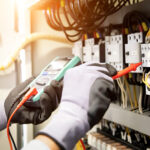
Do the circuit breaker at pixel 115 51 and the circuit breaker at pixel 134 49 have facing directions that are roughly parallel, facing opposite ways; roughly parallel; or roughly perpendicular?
roughly parallel

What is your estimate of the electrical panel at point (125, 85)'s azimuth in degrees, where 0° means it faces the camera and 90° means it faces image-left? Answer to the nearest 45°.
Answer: approximately 45°

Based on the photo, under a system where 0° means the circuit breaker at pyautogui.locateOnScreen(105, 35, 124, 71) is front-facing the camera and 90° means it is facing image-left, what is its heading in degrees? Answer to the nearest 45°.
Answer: approximately 45°

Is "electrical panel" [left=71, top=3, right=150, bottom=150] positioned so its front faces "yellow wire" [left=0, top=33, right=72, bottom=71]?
no

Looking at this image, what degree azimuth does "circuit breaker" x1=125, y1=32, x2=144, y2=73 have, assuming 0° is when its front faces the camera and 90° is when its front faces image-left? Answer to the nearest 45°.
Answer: approximately 45°

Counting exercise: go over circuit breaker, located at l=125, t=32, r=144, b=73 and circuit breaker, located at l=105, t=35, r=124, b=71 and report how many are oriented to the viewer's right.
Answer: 0
